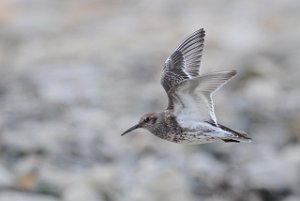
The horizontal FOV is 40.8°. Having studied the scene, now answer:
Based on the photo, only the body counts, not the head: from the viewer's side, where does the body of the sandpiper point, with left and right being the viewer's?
facing to the left of the viewer

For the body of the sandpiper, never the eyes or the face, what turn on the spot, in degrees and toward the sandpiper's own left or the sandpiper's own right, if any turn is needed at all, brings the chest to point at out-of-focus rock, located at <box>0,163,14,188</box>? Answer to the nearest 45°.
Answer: approximately 45° to the sandpiper's own right
